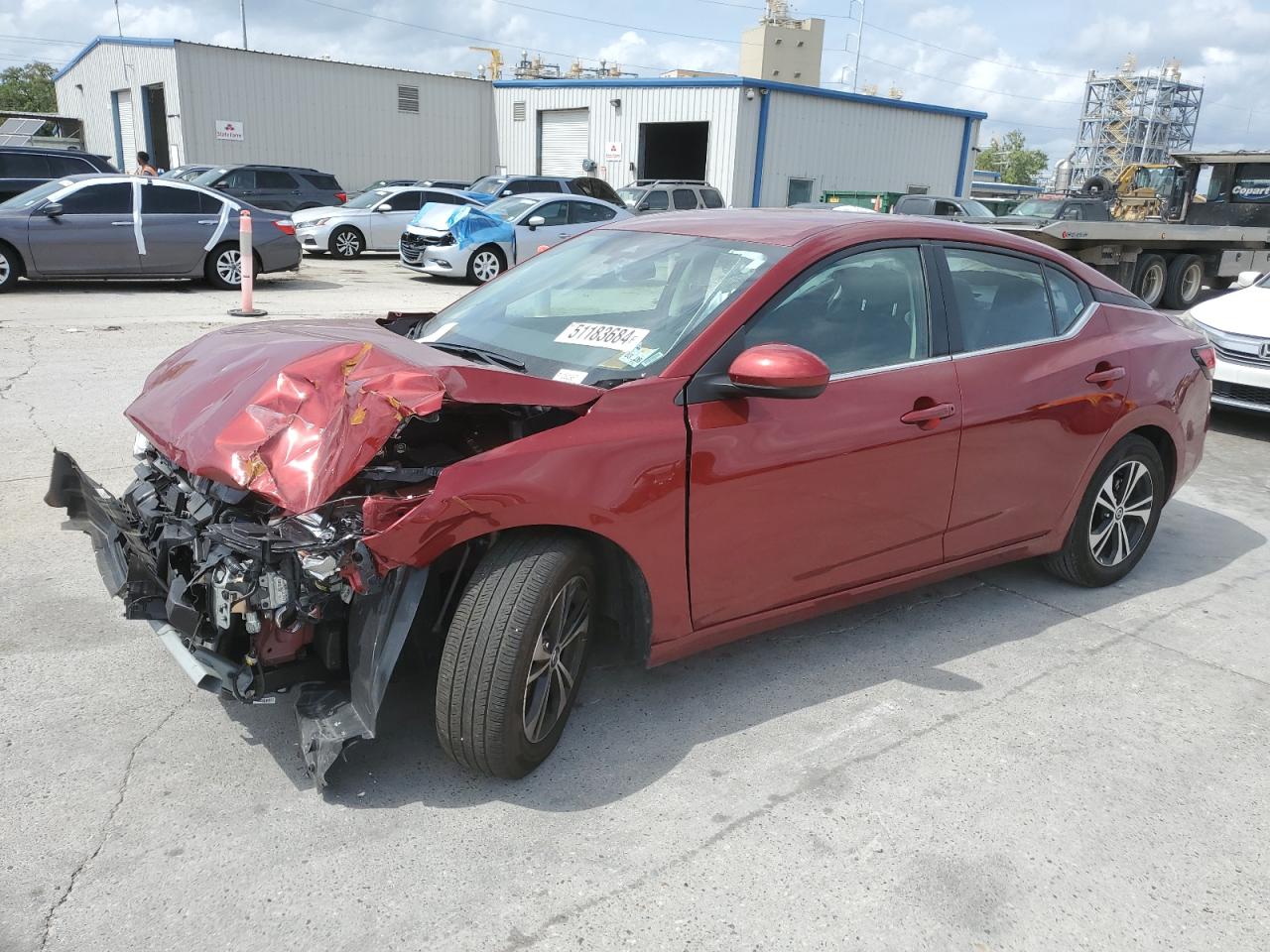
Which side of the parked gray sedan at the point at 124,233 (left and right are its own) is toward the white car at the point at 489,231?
back

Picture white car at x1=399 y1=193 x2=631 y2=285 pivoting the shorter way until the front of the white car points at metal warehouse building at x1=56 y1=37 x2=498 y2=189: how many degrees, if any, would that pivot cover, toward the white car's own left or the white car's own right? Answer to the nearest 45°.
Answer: approximately 90° to the white car's own right

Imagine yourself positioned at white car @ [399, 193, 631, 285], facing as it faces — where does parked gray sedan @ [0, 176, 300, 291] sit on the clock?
The parked gray sedan is roughly at 12 o'clock from the white car.

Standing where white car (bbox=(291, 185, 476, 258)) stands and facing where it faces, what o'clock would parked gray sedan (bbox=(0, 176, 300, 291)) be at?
The parked gray sedan is roughly at 11 o'clock from the white car.

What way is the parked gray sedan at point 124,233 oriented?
to the viewer's left

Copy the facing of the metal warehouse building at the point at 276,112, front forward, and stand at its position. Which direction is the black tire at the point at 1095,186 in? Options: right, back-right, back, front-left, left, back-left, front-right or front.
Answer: left

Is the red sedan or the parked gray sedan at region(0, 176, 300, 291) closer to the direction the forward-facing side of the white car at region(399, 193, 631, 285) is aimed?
the parked gray sedan

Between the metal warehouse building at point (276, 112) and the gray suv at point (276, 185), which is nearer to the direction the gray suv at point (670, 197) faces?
the gray suv

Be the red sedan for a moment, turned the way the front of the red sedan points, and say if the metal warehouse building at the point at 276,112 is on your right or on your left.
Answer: on your right

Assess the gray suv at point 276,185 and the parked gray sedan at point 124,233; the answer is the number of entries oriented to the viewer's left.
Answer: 2

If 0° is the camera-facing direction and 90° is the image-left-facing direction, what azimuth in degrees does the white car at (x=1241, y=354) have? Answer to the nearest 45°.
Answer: approximately 45°

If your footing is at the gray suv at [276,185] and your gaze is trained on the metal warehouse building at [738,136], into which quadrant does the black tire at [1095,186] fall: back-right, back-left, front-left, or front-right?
front-right

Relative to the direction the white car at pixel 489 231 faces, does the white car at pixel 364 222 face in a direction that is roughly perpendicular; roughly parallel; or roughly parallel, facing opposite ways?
roughly parallel

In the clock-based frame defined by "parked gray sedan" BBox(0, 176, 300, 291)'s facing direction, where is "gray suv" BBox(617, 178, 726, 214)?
The gray suv is roughly at 5 o'clock from the parked gray sedan.

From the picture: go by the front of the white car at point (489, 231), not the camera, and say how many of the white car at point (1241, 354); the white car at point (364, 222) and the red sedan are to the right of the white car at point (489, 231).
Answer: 1

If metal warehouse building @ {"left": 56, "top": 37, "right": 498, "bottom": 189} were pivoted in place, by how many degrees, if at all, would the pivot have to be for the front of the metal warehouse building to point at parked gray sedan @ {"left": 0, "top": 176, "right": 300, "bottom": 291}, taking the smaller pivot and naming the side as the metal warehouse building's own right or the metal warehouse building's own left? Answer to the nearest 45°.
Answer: approximately 45° to the metal warehouse building's own left

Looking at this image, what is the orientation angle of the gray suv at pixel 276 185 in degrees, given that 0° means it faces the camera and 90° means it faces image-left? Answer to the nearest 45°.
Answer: approximately 90°

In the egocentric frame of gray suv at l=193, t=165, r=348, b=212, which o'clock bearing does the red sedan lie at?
The red sedan is roughly at 9 o'clock from the gray suv.
